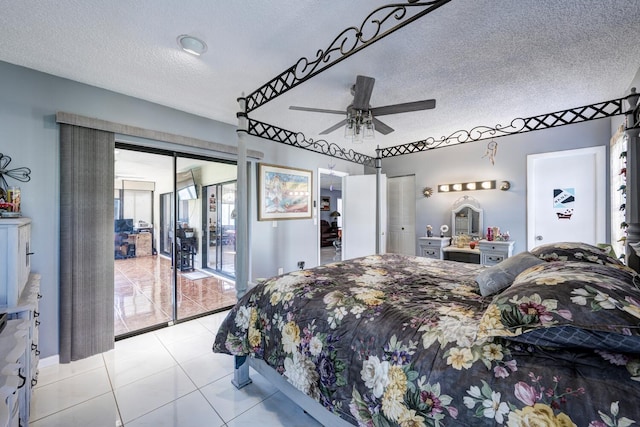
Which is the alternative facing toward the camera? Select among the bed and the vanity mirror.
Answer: the vanity mirror

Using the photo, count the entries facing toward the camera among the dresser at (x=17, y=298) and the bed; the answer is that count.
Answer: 0

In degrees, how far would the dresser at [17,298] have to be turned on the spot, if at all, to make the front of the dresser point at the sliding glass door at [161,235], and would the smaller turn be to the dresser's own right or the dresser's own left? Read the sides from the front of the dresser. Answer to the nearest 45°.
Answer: approximately 45° to the dresser's own left

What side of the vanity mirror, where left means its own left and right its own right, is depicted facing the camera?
front

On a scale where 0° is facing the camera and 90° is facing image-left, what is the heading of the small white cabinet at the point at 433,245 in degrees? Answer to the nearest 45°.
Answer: approximately 0°

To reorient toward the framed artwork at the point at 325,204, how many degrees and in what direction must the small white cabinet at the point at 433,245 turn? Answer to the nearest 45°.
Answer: approximately 135° to its right

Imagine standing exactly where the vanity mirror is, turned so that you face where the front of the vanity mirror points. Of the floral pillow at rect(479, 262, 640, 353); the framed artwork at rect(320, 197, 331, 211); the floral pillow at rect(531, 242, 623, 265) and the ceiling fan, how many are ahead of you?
3

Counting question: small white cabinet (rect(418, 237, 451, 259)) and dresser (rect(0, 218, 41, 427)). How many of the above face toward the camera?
1

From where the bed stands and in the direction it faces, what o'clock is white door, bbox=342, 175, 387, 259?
The white door is roughly at 1 o'clock from the bed.

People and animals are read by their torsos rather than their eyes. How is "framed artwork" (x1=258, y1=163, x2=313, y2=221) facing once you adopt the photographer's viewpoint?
facing the viewer and to the right of the viewer

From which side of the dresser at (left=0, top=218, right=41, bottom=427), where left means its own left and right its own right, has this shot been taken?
right

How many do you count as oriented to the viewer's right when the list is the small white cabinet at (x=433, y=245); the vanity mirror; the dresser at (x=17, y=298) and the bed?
1

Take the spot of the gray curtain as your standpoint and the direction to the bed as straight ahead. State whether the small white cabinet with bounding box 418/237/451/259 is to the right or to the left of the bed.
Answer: left

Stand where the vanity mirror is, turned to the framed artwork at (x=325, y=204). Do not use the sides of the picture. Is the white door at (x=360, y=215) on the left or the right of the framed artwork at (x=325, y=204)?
left

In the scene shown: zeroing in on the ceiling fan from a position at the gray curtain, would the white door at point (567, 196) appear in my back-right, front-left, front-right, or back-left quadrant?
front-left
